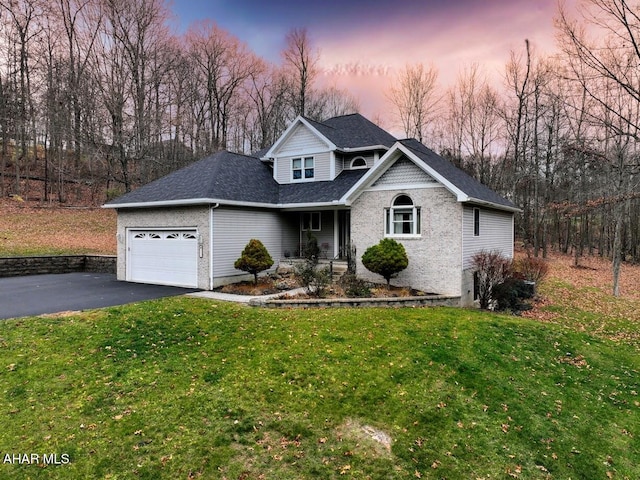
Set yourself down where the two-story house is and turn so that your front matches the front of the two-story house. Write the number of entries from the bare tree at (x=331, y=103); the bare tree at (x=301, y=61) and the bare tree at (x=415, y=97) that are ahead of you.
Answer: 0

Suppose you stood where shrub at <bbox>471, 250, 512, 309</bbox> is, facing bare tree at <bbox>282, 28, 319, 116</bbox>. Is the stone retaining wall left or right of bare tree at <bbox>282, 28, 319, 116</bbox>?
left

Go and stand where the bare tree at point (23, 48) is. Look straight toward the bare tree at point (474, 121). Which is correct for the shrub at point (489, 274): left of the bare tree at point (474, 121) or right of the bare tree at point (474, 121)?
right

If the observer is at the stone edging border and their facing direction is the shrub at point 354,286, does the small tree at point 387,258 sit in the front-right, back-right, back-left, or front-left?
front-right

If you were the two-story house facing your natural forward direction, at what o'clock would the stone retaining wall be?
The stone retaining wall is roughly at 2 o'clock from the two-story house.

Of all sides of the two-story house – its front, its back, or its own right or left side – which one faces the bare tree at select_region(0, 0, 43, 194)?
right

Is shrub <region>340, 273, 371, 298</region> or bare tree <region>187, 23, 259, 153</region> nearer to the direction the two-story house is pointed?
the shrub

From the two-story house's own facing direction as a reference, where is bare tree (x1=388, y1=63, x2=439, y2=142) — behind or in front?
behind

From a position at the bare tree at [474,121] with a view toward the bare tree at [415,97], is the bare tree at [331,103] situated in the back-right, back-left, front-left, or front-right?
front-right

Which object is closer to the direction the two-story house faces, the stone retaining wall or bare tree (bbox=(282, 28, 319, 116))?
the stone retaining wall

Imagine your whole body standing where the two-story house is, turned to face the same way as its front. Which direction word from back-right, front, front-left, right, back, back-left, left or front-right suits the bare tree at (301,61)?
back-right
